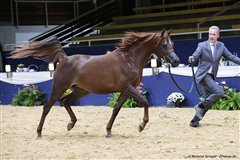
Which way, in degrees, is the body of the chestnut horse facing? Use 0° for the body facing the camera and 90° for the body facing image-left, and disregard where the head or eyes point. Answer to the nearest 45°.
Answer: approximately 270°

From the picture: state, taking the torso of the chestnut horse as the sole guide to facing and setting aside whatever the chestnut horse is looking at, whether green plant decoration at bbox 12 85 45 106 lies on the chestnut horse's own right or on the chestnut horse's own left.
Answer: on the chestnut horse's own left
